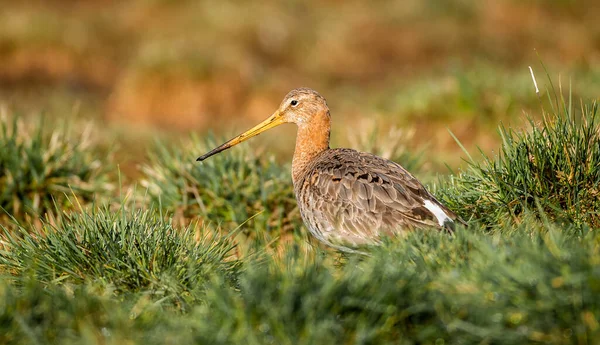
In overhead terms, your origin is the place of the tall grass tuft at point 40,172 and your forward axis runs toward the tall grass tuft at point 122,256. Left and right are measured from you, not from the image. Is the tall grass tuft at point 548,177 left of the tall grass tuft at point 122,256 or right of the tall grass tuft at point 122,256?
left

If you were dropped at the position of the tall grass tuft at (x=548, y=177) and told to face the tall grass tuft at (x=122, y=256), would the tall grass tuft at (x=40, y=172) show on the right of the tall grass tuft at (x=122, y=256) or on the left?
right

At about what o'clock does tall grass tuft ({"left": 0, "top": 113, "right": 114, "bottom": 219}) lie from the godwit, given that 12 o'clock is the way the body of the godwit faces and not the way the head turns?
The tall grass tuft is roughly at 1 o'clock from the godwit.

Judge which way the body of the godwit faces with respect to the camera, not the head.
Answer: to the viewer's left

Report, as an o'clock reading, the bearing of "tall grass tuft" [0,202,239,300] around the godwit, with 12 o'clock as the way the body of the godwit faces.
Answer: The tall grass tuft is roughly at 11 o'clock from the godwit.

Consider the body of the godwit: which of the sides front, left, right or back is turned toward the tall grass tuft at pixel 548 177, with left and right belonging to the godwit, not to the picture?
back
